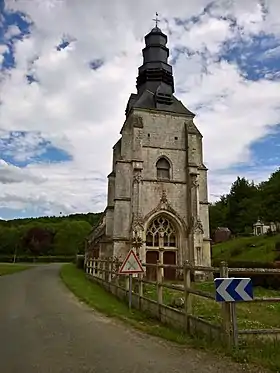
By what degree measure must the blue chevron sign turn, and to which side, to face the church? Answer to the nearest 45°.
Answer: approximately 180°

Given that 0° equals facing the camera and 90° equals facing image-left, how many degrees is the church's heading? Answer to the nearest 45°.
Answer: approximately 0°

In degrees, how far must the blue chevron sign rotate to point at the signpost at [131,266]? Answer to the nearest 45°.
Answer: approximately 135° to its right

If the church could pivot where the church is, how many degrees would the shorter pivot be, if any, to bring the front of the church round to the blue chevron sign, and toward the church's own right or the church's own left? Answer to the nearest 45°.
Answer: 0° — it already faces it

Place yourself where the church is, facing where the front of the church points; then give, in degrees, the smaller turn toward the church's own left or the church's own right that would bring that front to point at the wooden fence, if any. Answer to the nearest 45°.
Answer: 0° — it already faces it

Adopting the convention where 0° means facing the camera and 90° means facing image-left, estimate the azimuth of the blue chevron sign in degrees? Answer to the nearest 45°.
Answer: approximately 0°

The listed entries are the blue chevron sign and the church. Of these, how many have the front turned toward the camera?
2
